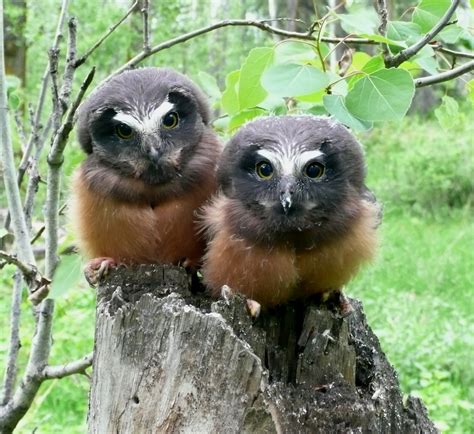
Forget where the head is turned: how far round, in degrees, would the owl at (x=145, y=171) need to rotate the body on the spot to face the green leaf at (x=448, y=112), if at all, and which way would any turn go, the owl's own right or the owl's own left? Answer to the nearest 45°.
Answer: approximately 90° to the owl's own left

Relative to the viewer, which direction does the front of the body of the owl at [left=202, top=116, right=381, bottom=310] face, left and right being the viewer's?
facing the viewer

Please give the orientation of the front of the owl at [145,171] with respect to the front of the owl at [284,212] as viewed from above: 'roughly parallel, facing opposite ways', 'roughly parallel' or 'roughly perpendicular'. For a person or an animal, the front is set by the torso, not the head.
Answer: roughly parallel

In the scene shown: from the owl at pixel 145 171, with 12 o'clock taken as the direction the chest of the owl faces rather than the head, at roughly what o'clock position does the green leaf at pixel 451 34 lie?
The green leaf is roughly at 9 o'clock from the owl.

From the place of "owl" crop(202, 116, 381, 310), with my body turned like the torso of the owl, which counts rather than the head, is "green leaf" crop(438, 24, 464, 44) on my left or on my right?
on my left

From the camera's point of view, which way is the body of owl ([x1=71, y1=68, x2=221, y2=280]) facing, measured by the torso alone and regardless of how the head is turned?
toward the camera

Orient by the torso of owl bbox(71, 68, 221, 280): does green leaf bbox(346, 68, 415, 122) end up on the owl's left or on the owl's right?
on the owl's left

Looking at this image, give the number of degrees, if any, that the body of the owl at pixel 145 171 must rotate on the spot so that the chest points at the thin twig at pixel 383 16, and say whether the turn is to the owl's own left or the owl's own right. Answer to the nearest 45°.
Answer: approximately 90° to the owl's own left

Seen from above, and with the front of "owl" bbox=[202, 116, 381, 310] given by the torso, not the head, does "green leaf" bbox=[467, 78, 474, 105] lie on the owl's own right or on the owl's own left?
on the owl's own left
